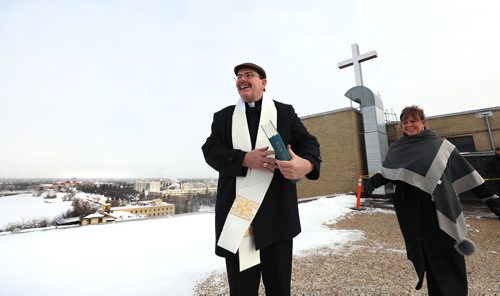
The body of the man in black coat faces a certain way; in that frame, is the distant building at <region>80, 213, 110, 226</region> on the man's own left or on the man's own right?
on the man's own right

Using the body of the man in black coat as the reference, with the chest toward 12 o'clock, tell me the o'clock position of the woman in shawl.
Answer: The woman in shawl is roughly at 8 o'clock from the man in black coat.

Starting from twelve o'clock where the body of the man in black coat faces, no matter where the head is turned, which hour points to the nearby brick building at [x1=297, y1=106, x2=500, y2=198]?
The nearby brick building is roughly at 7 o'clock from the man in black coat.

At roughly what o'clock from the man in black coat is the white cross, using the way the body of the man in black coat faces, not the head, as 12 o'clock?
The white cross is roughly at 7 o'clock from the man in black coat.

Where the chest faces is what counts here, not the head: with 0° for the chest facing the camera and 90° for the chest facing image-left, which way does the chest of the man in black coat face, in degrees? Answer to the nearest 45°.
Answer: approximately 0°
